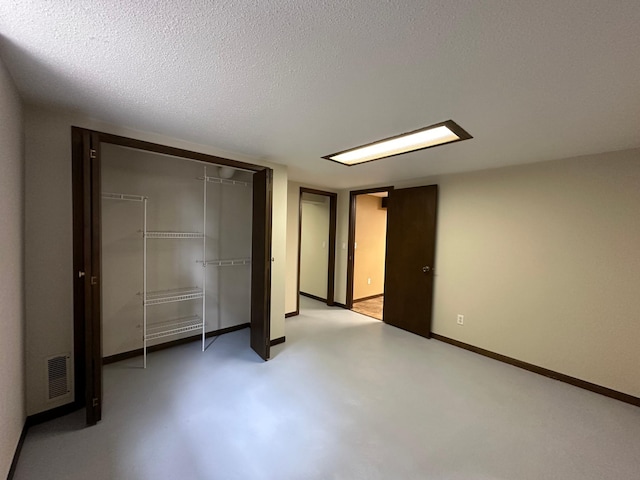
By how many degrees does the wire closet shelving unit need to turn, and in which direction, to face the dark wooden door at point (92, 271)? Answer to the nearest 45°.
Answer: approximately 90° to its right

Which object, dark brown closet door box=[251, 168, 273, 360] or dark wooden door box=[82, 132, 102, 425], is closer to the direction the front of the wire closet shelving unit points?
the dark brown closet door

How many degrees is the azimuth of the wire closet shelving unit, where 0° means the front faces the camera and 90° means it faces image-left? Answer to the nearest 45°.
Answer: approximately 315°

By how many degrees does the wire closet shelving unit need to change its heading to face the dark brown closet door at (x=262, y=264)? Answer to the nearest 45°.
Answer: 0° — it already faces it

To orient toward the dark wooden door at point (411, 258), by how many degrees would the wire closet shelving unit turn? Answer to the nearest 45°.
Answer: approximately 45° to its left

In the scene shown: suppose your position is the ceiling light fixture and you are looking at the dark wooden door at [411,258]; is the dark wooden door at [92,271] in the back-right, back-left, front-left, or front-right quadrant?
back-left
